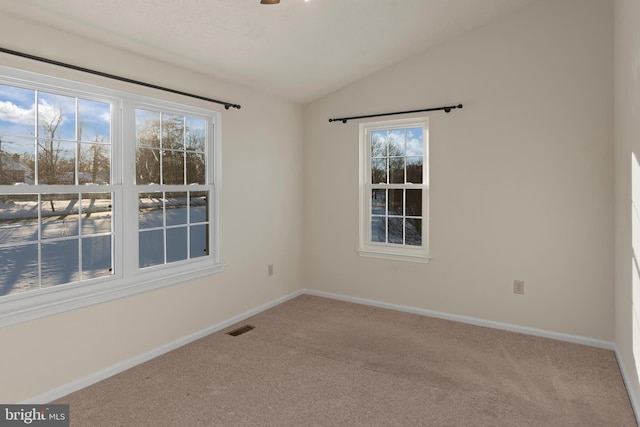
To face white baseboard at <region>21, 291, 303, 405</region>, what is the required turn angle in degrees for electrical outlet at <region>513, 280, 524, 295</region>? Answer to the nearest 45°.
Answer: approximately 45° to its right

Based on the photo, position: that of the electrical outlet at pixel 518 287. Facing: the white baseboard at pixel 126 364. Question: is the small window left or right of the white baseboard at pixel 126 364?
right

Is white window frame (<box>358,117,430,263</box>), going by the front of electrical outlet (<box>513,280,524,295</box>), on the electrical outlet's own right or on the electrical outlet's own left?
on the electrical outlet's own right

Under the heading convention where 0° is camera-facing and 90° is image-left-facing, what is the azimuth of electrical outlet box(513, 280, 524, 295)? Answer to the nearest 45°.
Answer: approximately 0°

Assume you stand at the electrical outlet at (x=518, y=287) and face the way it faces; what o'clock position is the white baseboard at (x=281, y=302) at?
The white baseboard is roughly at 2 o'clock from the electrical outlet.

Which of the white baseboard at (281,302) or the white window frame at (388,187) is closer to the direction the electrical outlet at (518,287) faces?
the white baseboard

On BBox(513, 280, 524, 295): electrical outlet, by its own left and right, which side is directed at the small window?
right
